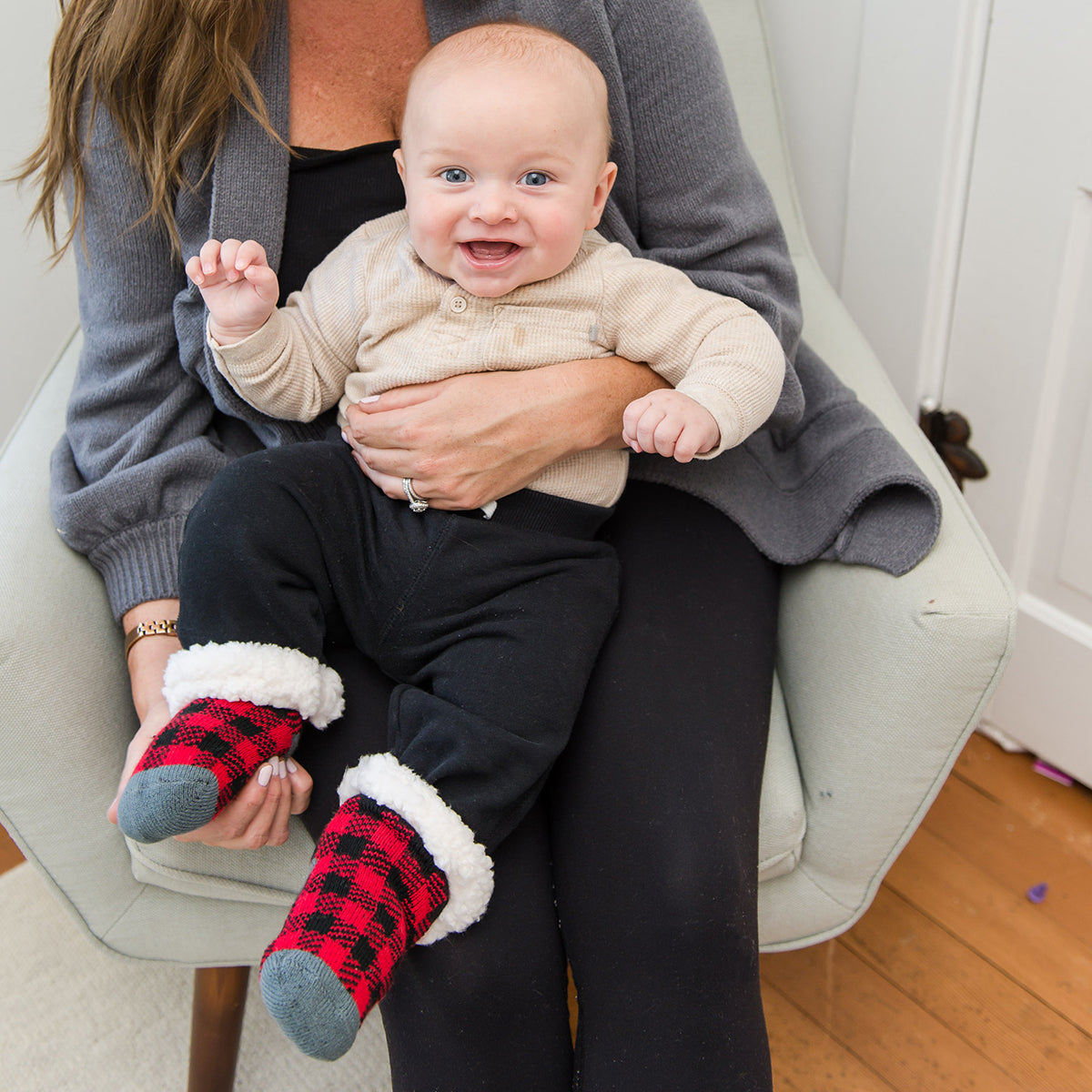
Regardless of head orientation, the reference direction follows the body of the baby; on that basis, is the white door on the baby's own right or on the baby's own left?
on the baby's own left

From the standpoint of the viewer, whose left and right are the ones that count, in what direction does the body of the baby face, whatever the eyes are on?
facing the viewer

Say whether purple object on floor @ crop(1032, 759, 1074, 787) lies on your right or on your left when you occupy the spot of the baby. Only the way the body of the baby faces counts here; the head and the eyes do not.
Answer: on your left

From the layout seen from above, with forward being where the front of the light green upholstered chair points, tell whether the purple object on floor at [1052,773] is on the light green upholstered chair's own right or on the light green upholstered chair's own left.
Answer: on the light green upholstered chair's own left

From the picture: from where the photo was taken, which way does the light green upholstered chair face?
toward the camera

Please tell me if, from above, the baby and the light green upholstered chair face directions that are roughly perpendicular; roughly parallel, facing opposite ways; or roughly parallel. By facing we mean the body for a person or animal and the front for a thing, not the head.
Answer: roughly parallel

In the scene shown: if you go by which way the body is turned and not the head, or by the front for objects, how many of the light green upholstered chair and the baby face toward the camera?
2
